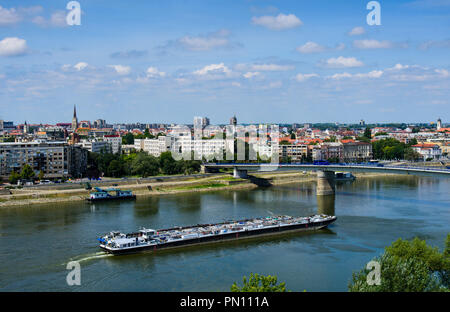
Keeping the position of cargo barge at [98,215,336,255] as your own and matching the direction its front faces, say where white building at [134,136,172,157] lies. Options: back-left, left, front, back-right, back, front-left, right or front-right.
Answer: front-left

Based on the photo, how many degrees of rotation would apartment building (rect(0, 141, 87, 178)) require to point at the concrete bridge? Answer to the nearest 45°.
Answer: approximately 45° to its left

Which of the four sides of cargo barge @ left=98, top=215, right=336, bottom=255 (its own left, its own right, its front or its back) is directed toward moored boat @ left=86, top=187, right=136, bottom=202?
left

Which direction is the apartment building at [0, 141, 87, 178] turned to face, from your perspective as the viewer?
facing the viewer

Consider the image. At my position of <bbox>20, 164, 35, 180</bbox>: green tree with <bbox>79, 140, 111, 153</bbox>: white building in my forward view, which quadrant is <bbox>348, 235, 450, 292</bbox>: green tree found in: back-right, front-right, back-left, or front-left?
back-right

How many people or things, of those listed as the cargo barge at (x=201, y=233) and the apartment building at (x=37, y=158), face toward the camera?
1

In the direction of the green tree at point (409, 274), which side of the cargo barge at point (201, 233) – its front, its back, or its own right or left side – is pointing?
right

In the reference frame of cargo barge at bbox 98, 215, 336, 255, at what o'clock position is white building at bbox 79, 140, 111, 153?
The white building is roughly at 10 o'clock from the cargo barge.

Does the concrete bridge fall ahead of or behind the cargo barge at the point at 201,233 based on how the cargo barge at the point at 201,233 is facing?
ahead

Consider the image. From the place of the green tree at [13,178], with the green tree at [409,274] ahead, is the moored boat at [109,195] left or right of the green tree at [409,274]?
left

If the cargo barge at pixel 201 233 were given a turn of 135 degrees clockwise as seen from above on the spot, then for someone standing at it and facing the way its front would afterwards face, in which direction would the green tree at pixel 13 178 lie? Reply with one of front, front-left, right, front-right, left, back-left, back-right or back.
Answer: back-right

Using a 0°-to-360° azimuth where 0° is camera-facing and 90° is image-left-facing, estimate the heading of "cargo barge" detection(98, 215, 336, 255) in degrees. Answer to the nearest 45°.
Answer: approximately 225°
